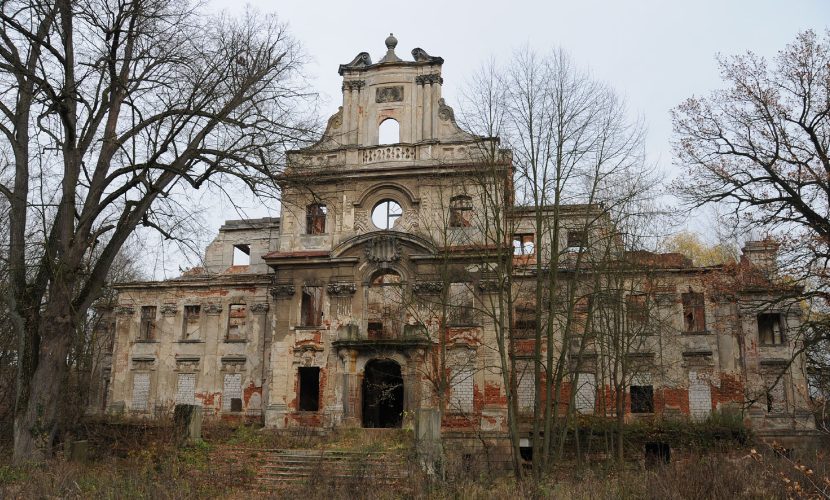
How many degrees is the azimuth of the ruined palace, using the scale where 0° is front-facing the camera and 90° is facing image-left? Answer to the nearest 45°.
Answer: approximately 0°
